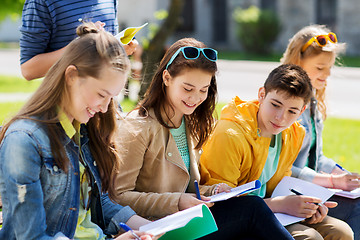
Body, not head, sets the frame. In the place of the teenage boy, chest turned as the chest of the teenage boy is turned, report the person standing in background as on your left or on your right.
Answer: on your right

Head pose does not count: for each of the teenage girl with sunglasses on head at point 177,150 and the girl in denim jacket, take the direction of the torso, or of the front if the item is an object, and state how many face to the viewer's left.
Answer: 0

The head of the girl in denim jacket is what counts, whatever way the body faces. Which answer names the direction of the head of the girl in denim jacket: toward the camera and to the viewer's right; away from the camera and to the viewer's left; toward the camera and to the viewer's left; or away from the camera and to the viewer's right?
toward the camera and to the viewer's right

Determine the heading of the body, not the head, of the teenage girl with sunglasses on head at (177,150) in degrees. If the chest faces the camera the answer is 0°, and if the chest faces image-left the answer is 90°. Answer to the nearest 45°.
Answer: approximately 315°

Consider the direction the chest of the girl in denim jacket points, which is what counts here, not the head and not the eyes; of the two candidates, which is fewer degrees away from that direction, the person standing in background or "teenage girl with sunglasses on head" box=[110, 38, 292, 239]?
the teenage girl with sunglasses on head

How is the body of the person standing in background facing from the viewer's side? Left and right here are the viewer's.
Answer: facing the viewer and to the right of the viewer

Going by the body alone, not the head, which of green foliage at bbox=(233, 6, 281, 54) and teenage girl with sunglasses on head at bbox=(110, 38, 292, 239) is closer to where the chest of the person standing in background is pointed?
the teenage girl with sunglasses on head

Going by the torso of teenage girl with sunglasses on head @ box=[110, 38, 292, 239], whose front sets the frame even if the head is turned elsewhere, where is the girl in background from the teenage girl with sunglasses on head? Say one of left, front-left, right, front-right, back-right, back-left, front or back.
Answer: left

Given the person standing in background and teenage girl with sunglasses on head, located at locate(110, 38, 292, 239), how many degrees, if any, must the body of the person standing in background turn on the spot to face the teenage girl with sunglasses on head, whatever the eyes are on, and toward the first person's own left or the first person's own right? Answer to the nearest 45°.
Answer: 0° — they already face them

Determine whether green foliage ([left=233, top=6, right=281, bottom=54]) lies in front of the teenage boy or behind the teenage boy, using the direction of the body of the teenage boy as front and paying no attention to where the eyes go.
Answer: behind
